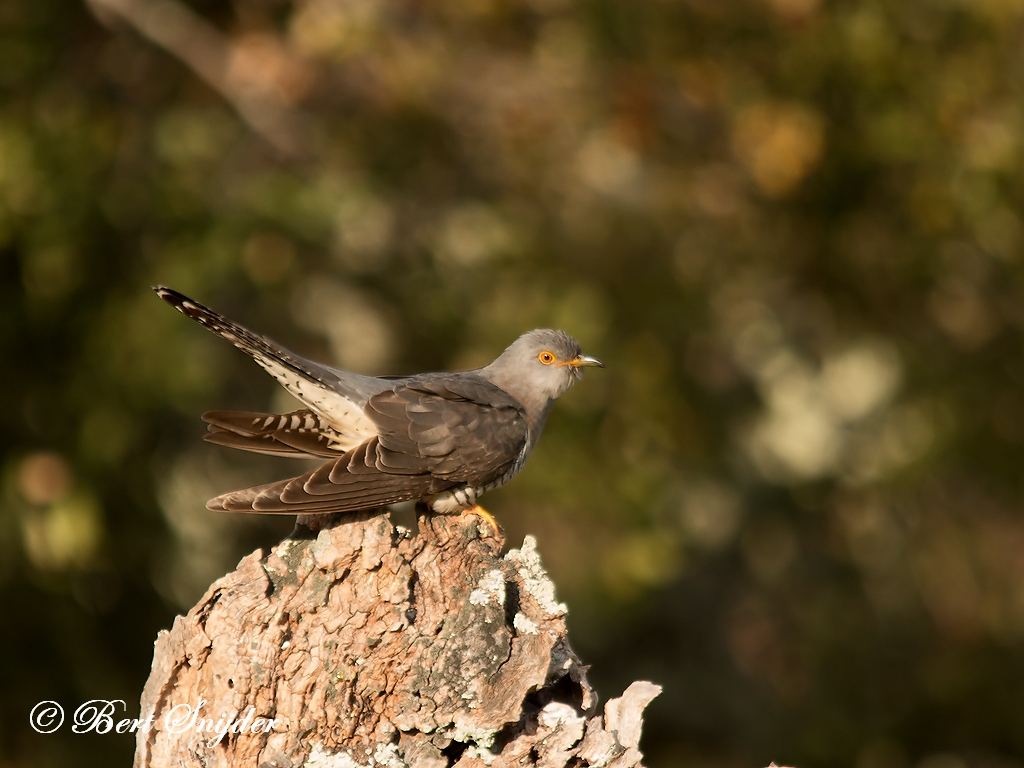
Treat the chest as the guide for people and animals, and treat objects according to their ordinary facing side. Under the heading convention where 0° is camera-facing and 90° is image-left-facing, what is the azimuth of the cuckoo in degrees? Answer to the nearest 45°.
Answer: approximately 270°
